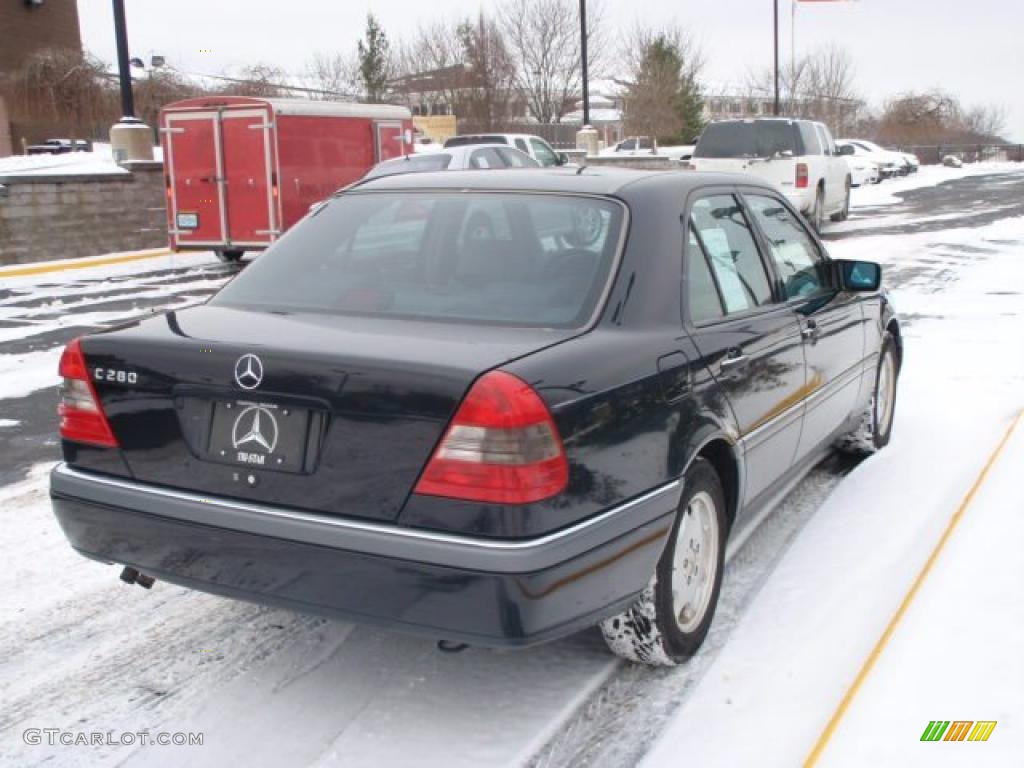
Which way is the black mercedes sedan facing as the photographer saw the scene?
facing away from the viewer and to the right of the viewer

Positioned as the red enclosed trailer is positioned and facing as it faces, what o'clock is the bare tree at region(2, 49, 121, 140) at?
The bare tree is roughly at 10 o'clock from the red enclosed trailer.

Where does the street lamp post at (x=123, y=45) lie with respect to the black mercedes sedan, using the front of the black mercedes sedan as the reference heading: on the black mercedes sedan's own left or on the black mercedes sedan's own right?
on the black mercedes sedan's own left

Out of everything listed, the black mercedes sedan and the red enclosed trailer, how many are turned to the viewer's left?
0

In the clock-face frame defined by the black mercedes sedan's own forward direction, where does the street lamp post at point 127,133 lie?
The street lamp post is roughly at 10 o'clock from the black mercedes sedan.

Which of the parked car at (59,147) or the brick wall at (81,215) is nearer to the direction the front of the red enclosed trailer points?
the parked car

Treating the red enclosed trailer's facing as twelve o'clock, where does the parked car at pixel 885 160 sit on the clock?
The parked car is roughly at 12 o'clock from the red enclosed trailer.

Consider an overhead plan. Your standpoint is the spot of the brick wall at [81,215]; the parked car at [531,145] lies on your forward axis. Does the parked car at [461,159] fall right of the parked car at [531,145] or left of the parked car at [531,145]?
right

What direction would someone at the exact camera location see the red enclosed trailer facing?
facing away from the viewer and to the right of the viewer

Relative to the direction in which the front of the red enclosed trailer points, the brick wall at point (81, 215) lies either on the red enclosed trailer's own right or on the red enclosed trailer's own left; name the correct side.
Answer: on the red enclosed trailer's own left

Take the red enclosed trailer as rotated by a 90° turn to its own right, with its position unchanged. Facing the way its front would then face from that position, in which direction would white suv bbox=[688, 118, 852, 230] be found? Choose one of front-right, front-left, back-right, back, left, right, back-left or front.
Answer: front-left
